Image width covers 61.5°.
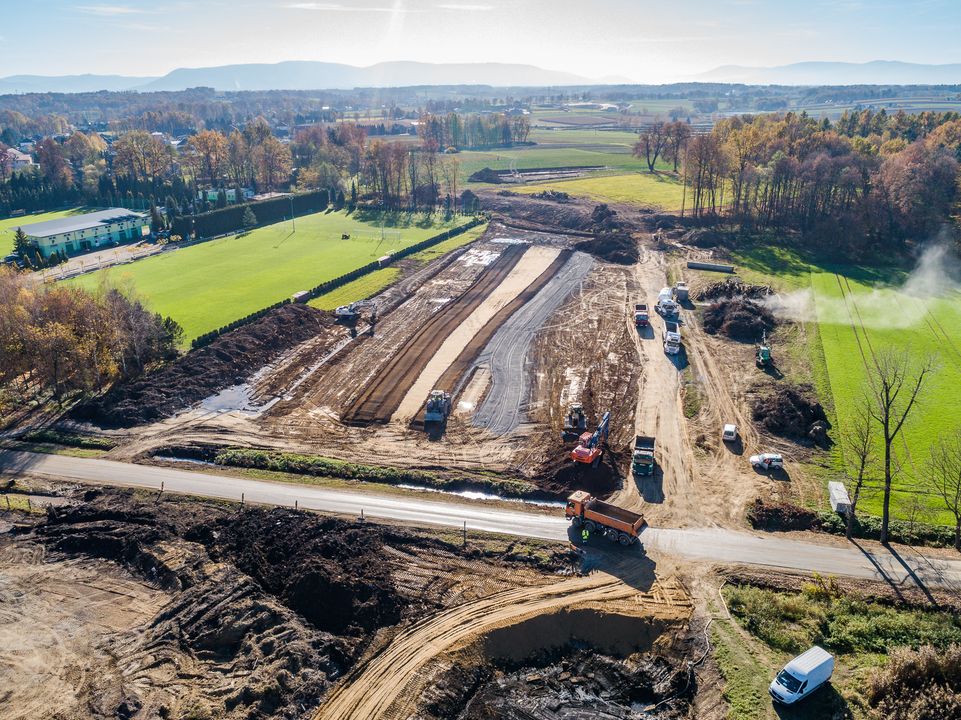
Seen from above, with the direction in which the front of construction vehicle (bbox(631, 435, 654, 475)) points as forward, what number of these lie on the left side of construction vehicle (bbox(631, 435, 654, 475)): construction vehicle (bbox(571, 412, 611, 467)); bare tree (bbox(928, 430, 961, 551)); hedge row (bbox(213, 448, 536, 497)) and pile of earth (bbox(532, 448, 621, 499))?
1

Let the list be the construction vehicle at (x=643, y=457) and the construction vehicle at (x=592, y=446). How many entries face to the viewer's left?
0

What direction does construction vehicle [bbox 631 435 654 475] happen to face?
toward the camera

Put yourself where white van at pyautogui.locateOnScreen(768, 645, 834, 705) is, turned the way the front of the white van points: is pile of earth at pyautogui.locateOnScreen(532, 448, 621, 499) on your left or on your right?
on your right

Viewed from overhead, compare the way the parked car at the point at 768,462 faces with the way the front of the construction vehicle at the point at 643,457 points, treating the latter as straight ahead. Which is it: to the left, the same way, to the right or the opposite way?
to the right

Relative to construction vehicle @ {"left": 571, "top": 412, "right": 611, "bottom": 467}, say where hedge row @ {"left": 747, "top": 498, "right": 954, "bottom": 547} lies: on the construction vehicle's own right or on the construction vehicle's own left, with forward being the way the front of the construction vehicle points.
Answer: on the construction vehicle's own right

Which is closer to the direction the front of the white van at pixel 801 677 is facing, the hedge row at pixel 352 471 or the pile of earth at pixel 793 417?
the hedge row

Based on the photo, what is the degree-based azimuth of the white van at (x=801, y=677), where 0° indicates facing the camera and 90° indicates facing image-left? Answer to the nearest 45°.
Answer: approximately 45°

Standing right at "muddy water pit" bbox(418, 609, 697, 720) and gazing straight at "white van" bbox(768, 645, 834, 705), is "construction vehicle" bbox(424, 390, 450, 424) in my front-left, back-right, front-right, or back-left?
back-left

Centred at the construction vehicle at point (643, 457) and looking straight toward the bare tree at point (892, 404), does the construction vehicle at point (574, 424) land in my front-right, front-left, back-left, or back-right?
back-left

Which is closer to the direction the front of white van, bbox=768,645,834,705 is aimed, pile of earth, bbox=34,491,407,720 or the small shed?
the pile of earth

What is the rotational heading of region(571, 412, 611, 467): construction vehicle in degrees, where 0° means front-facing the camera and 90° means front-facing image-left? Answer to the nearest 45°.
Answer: approximately 225°

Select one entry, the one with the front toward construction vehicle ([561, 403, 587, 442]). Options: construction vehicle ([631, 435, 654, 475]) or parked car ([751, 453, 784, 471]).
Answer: the parked car

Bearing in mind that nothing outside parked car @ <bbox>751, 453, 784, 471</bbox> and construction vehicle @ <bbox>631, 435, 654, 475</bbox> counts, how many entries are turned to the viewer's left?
1

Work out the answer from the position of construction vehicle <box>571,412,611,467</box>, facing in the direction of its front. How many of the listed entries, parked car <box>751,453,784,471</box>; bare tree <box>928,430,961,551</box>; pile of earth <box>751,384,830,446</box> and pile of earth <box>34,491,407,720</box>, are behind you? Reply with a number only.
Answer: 1

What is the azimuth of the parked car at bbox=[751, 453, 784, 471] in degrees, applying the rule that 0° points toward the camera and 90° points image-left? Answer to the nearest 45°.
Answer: approximately 90°

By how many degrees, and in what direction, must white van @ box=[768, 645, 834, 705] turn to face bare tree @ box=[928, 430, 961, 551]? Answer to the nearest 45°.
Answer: approximately 135° to its right

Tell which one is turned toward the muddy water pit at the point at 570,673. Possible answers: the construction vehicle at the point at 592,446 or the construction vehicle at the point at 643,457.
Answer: the construction vehicle at the point at 643,457
